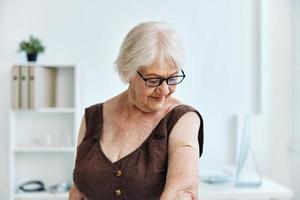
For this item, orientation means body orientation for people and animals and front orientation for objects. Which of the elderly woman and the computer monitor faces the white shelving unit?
the computer monitor

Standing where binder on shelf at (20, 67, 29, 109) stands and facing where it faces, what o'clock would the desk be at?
The desk is roughly at 10 o'clock from the binder on shelf.

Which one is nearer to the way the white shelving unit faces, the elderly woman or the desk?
the elderly woman

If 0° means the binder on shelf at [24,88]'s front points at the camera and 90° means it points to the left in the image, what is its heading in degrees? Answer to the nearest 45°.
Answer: approximately 0°

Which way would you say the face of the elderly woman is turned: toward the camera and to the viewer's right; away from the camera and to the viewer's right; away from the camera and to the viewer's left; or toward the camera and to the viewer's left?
toward the camera and to the viewer's right

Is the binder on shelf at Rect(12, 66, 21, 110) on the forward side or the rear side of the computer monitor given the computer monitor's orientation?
on the forward side

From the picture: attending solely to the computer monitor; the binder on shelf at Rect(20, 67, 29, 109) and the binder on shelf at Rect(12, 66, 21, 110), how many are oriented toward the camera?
2

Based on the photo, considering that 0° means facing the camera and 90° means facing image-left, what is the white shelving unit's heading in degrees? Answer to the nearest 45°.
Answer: approximately 0°

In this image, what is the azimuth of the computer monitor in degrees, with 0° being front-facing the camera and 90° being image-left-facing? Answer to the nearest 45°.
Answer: approximately 90°

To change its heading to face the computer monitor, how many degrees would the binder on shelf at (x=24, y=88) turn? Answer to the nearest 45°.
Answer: approximately 90° to its left

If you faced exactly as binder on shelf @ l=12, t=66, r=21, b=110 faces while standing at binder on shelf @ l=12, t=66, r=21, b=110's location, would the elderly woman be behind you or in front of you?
in front
